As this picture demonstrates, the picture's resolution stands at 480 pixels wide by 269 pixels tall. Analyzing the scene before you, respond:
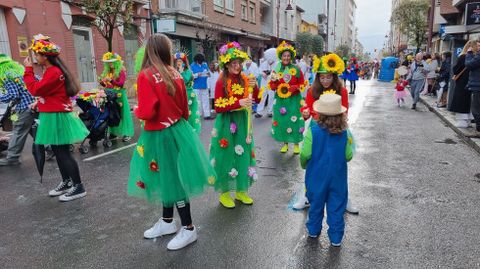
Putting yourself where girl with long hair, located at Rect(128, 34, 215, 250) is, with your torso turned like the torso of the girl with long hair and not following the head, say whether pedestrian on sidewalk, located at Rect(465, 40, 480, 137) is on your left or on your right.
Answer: on your right

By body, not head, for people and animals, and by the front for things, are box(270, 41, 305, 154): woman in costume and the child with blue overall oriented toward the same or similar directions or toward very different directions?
very different directions

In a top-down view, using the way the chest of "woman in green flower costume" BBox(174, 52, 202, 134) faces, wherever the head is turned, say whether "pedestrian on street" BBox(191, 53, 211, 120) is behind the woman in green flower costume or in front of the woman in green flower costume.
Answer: behind

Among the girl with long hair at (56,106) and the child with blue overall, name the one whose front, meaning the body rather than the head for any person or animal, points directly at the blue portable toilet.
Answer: the child with blue overall

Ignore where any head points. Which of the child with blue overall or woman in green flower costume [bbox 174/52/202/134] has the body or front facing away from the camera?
the child with blue overall

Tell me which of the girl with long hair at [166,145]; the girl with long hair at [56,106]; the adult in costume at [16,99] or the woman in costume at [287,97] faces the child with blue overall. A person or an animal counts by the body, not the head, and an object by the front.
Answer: the woman in costume at [287,97]

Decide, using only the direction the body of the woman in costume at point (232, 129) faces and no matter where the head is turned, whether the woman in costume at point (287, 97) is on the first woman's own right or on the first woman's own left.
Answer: on the first woman's own left

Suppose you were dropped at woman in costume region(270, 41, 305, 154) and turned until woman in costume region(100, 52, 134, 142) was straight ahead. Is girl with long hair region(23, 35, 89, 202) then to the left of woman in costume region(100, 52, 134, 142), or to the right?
left

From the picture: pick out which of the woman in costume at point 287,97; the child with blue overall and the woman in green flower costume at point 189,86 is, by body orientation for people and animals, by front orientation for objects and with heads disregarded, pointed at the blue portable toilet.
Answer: the child with blue overall

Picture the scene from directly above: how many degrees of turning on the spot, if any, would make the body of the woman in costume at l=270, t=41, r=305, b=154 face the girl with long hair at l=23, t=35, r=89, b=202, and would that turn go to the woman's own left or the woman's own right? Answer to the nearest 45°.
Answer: approximately 45° to the woman's own right

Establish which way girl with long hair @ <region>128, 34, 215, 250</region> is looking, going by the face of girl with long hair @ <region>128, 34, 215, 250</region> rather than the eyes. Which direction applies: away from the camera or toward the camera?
away from the camera
